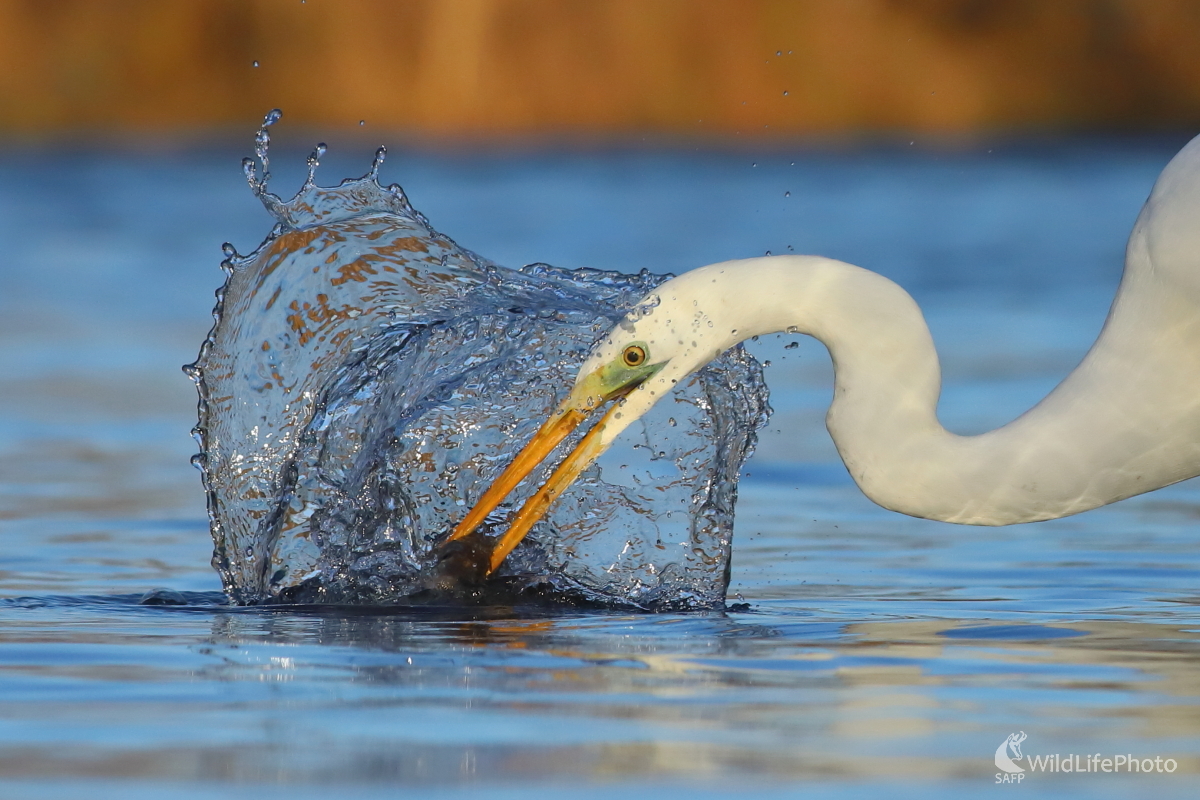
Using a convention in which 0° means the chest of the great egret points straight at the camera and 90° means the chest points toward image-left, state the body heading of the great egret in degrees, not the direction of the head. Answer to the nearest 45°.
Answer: approximately 90°
